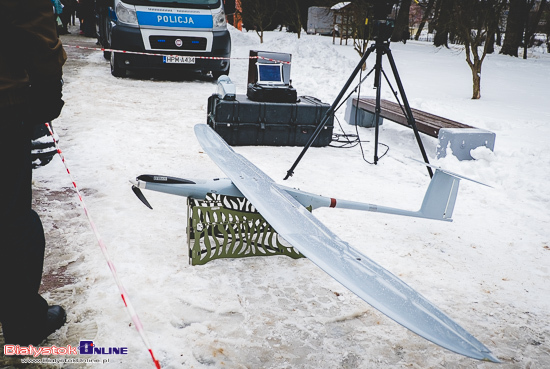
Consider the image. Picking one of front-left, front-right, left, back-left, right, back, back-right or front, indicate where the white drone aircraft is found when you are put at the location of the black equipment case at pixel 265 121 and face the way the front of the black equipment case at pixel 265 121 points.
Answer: front

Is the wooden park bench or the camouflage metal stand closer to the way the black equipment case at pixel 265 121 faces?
the camouflage metal stand

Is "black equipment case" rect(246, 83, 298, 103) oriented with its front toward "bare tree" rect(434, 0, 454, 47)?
no

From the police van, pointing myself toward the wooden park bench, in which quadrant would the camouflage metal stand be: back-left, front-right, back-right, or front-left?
front-right

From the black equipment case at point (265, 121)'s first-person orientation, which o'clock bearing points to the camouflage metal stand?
The camouflage metal stand is roughly at 12 o'clock from the black equipment case.

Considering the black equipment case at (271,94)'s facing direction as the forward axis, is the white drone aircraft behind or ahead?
ahead

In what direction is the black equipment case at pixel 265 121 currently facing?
toward the camera

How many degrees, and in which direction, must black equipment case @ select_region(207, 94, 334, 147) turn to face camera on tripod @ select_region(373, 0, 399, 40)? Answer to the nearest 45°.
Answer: approximately 45° to its left

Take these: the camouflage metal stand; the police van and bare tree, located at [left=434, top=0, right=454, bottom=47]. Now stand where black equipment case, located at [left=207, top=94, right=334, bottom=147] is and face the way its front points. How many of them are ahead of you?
1

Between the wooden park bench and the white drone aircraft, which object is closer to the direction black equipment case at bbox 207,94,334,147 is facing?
the white drone aircraft

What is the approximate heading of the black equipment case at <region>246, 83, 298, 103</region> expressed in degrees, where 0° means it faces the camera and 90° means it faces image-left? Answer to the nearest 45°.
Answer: approximately 0°

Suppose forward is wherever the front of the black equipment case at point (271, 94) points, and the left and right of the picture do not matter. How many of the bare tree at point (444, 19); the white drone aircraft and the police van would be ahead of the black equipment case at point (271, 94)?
1

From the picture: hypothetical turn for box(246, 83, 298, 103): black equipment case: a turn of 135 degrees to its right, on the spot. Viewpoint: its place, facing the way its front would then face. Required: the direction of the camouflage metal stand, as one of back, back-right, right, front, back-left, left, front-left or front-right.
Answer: back-left

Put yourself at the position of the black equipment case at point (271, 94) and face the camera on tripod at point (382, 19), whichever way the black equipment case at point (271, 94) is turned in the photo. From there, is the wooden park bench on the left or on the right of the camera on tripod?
left

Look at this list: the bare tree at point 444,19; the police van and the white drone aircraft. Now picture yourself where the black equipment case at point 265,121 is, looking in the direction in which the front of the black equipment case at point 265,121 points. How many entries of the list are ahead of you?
1
